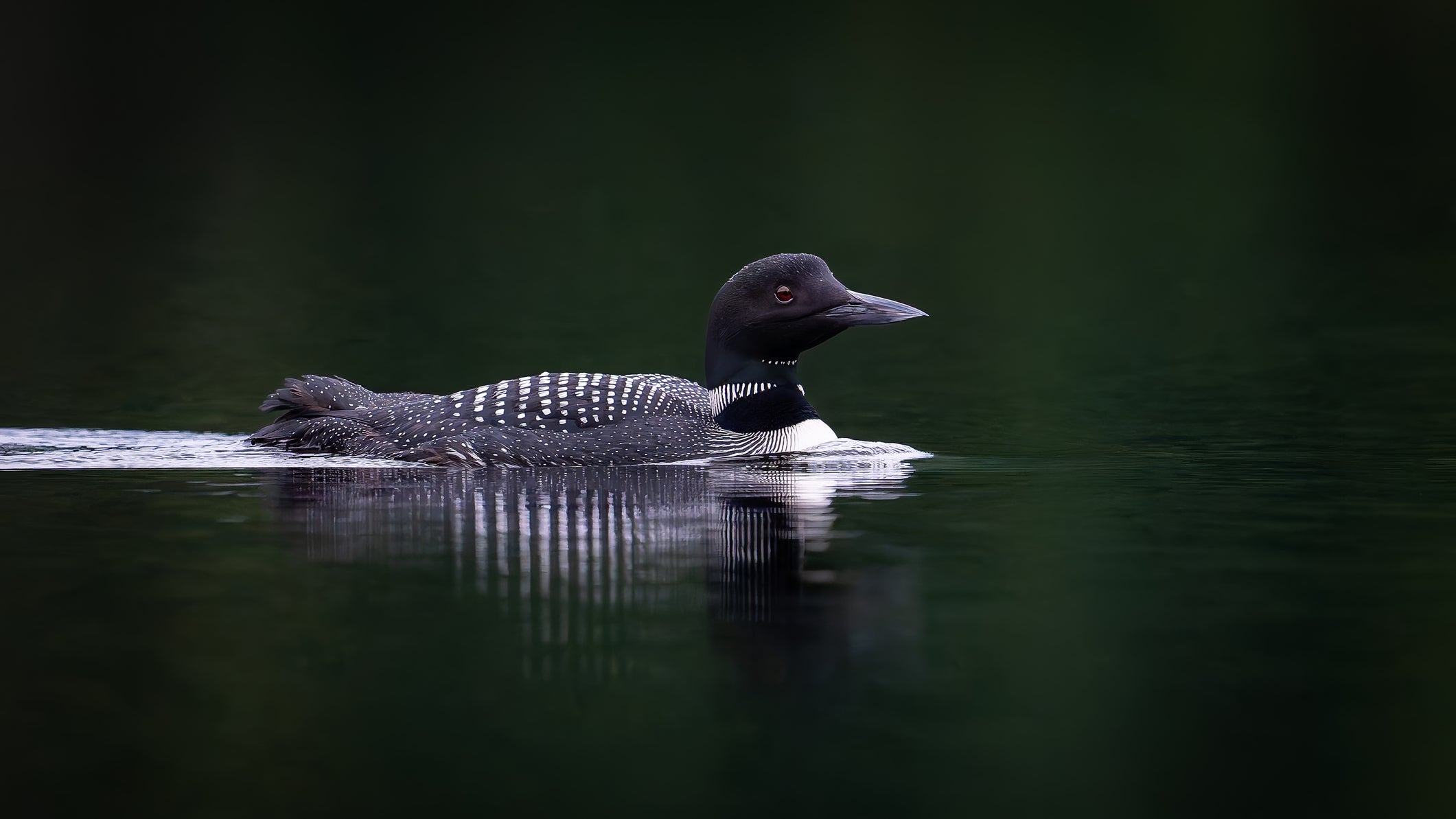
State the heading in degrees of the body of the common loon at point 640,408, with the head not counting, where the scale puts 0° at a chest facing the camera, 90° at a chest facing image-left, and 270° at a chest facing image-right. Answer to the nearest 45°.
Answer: approximately 270°
